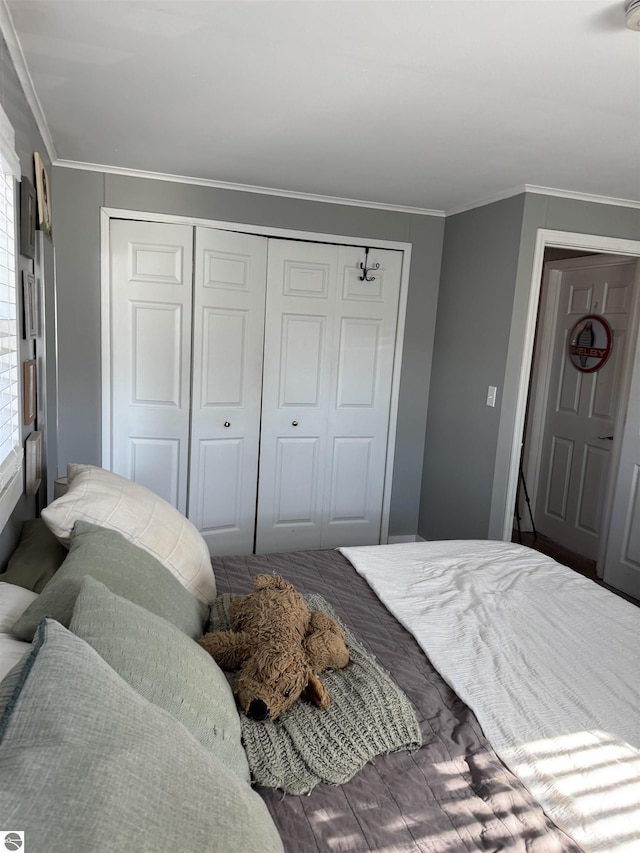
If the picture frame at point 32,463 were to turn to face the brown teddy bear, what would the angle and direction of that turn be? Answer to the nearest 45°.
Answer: approximately 45° to its right

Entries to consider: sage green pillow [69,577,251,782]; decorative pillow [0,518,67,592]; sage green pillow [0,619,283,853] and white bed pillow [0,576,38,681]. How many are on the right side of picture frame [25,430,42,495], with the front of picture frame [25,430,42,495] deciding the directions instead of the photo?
4

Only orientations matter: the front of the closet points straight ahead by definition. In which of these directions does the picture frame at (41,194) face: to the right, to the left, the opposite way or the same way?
to the left

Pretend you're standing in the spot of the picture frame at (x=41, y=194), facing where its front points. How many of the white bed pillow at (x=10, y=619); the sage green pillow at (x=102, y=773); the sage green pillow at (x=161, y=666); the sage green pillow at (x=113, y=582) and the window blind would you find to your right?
5

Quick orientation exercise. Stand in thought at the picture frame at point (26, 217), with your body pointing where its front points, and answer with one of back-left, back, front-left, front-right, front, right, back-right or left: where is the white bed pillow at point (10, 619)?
right

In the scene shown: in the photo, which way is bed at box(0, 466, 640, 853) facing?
to the viewer's right

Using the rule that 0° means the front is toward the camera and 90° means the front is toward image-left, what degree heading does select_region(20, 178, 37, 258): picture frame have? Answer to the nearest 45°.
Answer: approximately 270°

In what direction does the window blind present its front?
to the viewer's right

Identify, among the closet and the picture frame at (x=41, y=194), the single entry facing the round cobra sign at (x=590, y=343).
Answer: the picture frame

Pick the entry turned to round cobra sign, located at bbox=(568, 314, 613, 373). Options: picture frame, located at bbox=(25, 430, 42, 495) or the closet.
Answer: the picture frame

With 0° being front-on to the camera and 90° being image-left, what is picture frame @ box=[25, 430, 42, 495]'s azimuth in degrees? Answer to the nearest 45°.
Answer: approximately 270°

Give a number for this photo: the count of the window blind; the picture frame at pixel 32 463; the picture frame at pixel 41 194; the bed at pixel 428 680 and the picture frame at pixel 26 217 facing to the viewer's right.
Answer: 5

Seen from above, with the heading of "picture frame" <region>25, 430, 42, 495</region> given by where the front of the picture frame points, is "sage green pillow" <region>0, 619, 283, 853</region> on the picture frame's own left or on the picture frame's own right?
on the picture frame's own right

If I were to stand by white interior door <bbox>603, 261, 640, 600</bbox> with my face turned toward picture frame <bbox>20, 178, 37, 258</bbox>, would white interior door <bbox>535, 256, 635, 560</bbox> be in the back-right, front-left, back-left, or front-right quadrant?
back-right

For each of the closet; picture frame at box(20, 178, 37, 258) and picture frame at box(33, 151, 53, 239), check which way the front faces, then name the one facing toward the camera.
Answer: the closet

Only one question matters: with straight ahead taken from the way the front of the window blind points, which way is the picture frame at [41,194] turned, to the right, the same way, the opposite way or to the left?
the same way

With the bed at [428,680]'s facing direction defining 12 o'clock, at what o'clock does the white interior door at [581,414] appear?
The white interior door is roughly at 10 o'clock from the bed.

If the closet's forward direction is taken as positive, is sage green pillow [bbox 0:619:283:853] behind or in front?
in front

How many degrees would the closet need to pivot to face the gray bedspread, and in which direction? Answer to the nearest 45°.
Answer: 0° — it already faces it

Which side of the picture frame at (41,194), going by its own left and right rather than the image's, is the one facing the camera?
right
